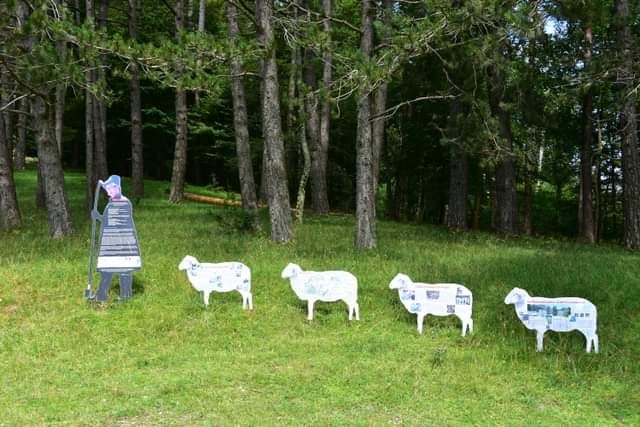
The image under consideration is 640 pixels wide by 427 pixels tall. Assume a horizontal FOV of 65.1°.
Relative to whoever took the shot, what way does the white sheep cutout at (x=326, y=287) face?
facing to the left of the viewer

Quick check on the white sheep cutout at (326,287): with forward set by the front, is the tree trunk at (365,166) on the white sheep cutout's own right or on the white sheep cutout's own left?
on the white sheep cutout's own right

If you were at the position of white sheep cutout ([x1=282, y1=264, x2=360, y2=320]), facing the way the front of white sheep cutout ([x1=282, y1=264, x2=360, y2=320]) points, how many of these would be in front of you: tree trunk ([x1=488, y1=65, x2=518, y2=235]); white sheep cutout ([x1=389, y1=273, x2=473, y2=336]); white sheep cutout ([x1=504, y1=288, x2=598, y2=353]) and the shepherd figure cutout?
1

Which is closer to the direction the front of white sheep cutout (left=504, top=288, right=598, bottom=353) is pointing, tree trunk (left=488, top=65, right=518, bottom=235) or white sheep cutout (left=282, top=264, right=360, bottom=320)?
the white sheep cutout

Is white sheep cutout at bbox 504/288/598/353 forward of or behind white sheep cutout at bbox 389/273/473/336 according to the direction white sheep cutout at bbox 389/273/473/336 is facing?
behind

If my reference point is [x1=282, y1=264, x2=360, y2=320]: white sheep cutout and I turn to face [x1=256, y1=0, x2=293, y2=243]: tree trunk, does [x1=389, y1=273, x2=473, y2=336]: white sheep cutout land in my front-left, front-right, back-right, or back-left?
back-right

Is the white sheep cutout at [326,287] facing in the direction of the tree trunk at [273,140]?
no

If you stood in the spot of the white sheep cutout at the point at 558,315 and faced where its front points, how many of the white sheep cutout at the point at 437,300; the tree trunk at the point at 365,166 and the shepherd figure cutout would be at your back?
0

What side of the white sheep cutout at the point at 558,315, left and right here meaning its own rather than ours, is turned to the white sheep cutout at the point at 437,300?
front

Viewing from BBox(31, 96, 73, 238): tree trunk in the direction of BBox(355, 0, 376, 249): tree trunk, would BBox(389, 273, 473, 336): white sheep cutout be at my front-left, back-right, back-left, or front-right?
front-right

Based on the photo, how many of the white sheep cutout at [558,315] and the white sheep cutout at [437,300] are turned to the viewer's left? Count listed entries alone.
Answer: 2

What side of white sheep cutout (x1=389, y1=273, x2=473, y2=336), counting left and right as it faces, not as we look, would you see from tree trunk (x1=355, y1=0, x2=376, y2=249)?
right

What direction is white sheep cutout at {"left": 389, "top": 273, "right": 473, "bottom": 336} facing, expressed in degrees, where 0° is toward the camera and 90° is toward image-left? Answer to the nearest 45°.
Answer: approximately 90°

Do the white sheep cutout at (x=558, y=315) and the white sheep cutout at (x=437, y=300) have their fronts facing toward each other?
no

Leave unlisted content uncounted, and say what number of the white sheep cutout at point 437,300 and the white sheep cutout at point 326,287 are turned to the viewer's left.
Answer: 2

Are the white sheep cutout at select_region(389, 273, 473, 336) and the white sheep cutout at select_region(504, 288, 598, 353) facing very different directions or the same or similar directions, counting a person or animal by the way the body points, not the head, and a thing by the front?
same or similar directions

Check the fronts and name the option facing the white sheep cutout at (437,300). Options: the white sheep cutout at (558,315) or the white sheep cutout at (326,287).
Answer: the white sheep cutout at (558,315)

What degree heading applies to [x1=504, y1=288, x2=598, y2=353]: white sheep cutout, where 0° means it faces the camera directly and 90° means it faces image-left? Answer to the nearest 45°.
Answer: approximately 90°

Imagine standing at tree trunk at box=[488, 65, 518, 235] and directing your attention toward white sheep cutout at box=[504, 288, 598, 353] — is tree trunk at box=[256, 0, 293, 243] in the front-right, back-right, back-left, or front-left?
front-right

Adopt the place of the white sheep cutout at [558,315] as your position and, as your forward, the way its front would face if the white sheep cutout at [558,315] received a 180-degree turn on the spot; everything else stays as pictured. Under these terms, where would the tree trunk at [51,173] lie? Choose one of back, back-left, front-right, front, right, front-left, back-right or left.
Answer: back

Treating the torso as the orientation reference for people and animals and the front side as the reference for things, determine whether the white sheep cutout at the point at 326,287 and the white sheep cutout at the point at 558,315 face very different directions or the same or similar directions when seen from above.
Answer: same or similar directions

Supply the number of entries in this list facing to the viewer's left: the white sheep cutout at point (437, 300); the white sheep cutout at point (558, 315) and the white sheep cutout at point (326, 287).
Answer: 3

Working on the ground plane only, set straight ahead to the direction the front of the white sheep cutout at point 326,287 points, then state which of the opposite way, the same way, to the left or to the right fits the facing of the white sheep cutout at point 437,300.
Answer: the same way

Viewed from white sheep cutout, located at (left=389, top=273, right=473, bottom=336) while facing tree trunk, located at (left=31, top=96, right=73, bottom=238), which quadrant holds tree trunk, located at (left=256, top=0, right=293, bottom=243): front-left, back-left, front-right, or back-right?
front-right
